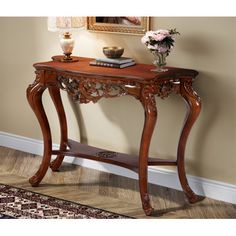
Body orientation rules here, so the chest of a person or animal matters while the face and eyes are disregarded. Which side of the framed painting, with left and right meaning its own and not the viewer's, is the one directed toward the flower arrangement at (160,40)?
left

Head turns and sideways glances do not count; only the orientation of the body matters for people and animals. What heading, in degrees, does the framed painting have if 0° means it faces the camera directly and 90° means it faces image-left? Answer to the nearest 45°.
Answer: approximately 45°
